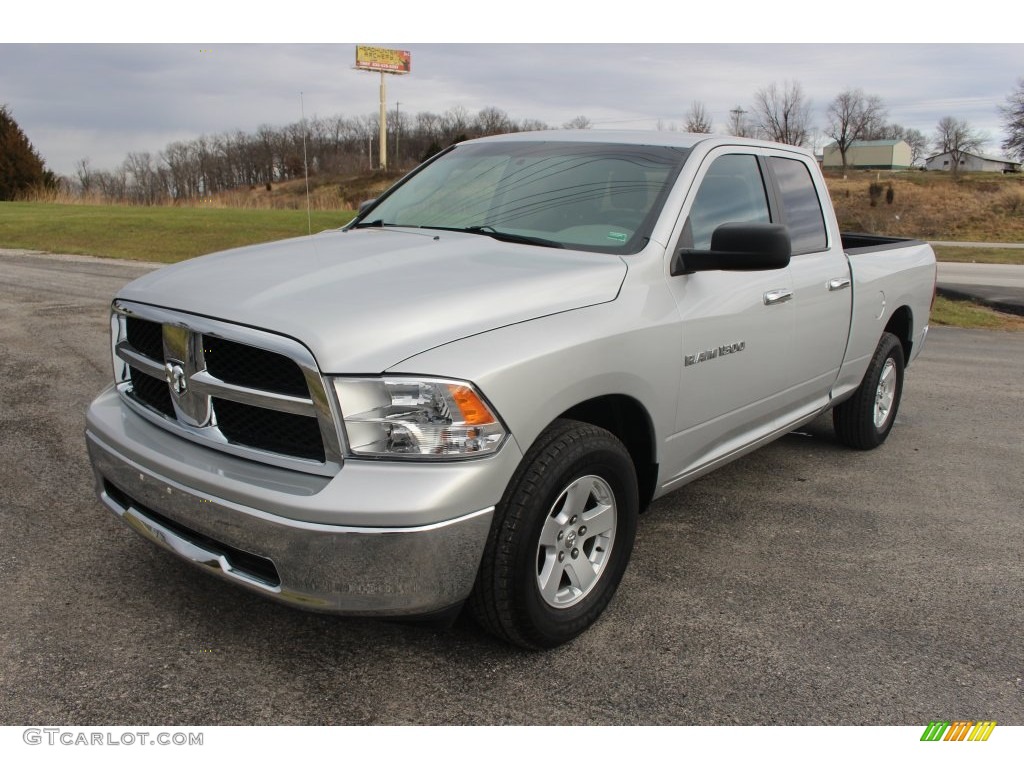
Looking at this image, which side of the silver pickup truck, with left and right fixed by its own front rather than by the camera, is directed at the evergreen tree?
right

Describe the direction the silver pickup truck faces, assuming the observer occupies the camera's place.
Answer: facing the viewer and to the left of the viewer
